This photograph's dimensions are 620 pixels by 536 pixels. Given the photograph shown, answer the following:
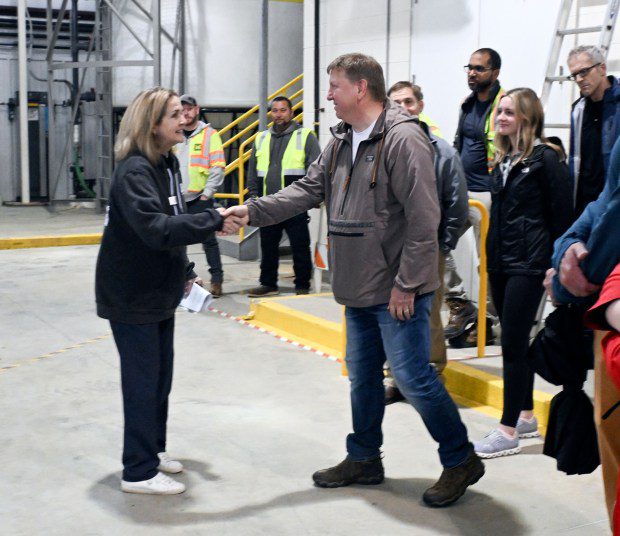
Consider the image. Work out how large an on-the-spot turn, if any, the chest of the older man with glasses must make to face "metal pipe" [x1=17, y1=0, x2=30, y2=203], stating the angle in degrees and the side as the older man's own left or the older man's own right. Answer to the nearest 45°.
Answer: approximately 90° to the older man's own right

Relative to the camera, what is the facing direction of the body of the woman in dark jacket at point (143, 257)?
to the viewer's right

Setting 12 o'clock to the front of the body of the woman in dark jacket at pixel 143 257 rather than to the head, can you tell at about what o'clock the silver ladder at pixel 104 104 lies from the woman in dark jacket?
The silver ladder is roughly at 9 o'clock from the woman in dark jacket.

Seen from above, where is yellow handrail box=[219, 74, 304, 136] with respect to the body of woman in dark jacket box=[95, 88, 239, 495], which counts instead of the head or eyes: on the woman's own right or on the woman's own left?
on the woman's own left

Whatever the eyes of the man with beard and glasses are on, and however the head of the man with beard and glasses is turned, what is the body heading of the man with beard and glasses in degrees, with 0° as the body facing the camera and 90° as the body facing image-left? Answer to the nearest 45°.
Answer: approximately 45°

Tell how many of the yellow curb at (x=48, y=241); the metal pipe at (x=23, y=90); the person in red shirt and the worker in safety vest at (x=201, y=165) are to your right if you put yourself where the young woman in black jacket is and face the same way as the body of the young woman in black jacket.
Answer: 3
